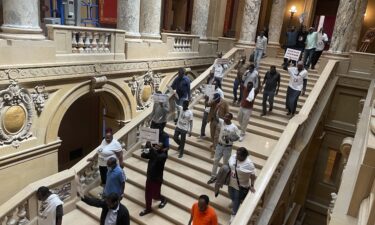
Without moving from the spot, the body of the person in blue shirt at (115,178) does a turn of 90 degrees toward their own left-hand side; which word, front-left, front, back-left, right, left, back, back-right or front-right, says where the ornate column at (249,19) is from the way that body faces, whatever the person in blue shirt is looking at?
left

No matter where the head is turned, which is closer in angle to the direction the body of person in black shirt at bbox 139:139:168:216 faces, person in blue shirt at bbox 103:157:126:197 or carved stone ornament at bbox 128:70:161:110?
the person in blue shirt

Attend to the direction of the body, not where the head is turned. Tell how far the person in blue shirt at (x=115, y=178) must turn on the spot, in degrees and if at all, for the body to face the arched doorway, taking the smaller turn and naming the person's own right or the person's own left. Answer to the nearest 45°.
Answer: approximately 135° to the person's own right

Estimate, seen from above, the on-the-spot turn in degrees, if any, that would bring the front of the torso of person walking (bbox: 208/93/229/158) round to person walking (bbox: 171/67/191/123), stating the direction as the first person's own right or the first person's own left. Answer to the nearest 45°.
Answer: approximately 90° to the first person's own right

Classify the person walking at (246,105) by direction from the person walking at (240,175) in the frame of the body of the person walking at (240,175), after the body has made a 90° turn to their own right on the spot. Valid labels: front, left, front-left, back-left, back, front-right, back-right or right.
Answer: front-right

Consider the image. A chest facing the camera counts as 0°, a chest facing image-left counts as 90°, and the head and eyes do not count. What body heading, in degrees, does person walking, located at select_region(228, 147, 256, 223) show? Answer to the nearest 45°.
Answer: approximately 45°

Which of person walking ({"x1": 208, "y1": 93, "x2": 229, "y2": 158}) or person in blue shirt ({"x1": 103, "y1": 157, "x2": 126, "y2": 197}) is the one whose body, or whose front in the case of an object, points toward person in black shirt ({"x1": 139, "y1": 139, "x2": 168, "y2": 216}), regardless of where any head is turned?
the person walking

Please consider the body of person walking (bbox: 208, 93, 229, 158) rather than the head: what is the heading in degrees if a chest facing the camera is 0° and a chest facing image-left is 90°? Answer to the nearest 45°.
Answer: approximately 45°

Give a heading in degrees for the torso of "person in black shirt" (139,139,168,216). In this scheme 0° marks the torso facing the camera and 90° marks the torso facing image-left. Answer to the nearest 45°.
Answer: approximately 45°

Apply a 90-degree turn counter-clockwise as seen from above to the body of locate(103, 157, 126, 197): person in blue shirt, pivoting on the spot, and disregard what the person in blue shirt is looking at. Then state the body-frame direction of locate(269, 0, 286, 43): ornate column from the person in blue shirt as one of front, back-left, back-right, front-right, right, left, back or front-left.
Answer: left

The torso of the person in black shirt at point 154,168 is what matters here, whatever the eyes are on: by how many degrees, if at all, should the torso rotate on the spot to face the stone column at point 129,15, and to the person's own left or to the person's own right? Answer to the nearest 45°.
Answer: approximately 135° to the person's own right

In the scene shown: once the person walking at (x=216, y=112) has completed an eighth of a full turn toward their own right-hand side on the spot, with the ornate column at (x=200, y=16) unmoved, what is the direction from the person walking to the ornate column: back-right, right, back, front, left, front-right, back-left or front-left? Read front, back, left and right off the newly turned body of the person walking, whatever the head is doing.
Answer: right

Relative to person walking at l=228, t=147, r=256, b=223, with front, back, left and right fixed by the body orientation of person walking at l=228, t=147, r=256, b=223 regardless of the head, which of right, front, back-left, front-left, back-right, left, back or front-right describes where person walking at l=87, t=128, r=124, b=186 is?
front-right
